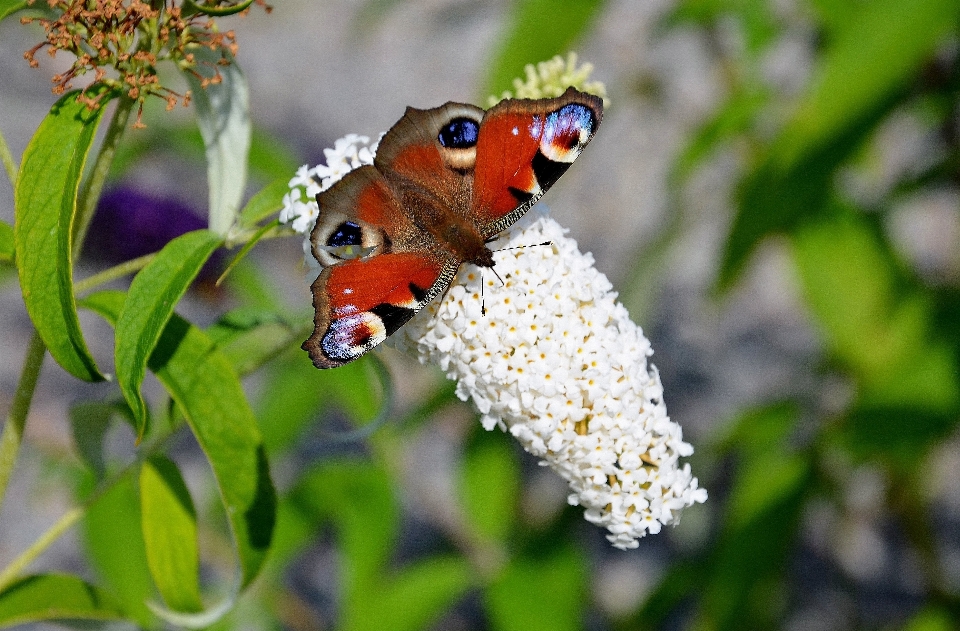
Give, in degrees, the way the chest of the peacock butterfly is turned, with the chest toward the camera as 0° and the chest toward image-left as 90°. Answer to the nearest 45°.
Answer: approximately 315°

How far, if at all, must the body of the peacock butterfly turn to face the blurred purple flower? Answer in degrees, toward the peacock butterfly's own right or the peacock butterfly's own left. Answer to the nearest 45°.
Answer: approximately 180°

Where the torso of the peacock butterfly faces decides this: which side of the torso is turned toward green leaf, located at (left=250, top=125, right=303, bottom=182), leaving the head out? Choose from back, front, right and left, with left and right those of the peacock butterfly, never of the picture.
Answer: back
